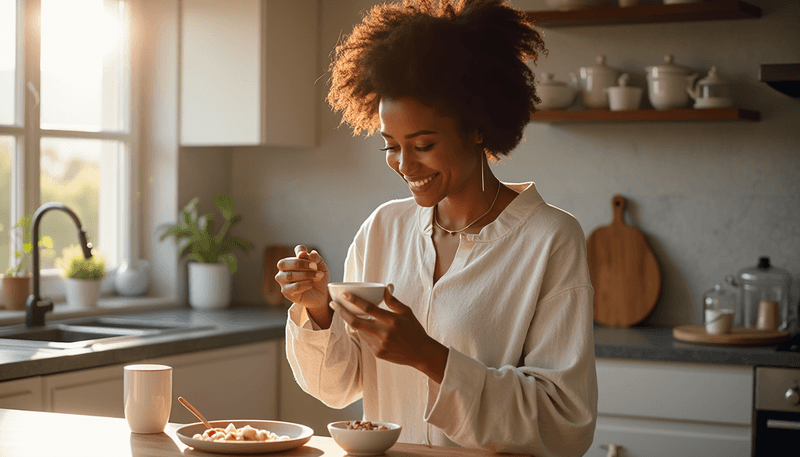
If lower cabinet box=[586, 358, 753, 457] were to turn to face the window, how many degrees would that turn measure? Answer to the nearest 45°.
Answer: approximately 90° to its right

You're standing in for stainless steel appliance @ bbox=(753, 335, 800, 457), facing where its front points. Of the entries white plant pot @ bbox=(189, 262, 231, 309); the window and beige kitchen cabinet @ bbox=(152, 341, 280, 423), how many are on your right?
3

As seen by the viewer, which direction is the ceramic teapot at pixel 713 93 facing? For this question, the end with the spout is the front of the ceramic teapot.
to the viewer's left

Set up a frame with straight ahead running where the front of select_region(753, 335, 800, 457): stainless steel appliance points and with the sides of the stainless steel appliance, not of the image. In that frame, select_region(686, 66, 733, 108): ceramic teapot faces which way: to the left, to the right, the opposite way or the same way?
to the right

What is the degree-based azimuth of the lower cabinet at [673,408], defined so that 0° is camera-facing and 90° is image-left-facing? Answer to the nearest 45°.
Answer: approximately 0°

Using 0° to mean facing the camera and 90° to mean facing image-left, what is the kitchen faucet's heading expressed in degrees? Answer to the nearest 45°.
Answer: approximately 270°

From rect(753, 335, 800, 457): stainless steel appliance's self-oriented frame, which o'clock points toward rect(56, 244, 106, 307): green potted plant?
The green potted plant is roughly at 3 o'clock from the stainless steel appliance.

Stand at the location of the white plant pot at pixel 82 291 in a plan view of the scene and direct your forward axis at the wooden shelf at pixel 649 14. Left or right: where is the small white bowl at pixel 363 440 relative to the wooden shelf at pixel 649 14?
right

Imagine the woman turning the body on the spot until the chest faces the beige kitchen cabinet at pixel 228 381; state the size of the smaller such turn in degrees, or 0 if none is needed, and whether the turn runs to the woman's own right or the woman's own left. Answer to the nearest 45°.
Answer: approximately 90° to the woman's own right
